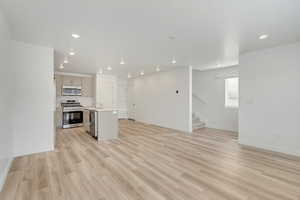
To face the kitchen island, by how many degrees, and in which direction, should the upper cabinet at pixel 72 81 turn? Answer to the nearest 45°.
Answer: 0° — it already faces it

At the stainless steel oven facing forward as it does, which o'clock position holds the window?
The window is roughly at 10 o'clock from the stainless steel oven.

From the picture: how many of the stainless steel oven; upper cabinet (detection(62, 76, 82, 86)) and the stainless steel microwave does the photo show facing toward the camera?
3

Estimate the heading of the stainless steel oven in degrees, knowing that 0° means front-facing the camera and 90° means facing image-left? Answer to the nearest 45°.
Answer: approximately 0°

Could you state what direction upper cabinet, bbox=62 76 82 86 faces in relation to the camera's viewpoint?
facing the viewer

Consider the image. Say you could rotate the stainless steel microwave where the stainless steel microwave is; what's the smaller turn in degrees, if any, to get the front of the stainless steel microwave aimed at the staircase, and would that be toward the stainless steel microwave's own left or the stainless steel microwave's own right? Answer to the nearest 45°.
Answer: approximately 45° to the stainless steel microwave's own left

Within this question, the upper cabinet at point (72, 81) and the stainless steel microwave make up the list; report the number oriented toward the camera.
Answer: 2

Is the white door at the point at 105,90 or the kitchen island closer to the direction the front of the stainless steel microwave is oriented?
the kitchen island

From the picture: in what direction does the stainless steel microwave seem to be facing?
toward the camera

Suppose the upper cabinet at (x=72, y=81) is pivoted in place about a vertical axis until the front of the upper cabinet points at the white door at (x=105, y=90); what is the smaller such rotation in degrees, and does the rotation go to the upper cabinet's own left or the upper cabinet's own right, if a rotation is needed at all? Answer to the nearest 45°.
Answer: approximately 90° to the upper cabinet's own left
